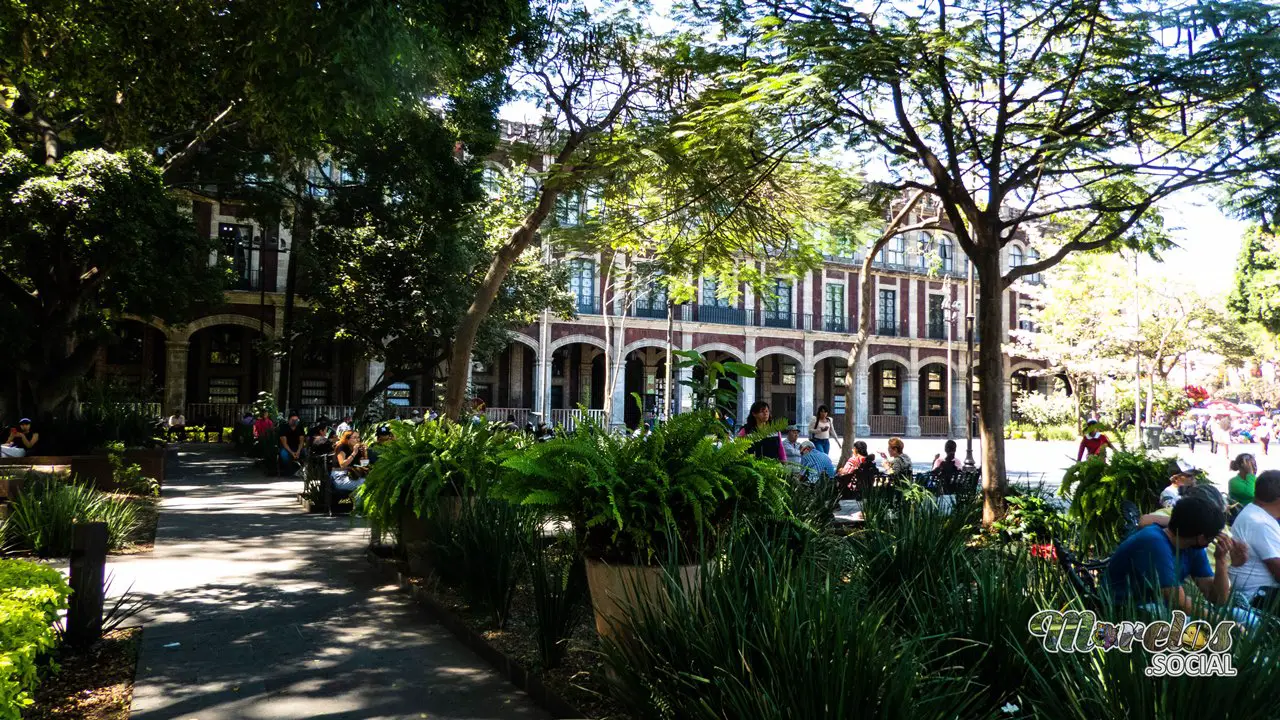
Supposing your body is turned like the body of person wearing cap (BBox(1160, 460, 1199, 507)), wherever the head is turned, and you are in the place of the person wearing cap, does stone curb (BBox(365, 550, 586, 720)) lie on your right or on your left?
on your right

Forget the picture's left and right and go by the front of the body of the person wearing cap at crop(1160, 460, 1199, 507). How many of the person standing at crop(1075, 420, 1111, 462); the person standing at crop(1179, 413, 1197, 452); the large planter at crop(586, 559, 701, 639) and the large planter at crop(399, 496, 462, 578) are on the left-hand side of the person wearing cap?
2

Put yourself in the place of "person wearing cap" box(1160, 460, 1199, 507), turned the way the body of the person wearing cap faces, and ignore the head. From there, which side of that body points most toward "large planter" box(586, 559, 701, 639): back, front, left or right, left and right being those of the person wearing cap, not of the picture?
right

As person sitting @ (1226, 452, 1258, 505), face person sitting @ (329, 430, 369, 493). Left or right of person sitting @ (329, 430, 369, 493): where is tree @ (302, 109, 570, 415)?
right
